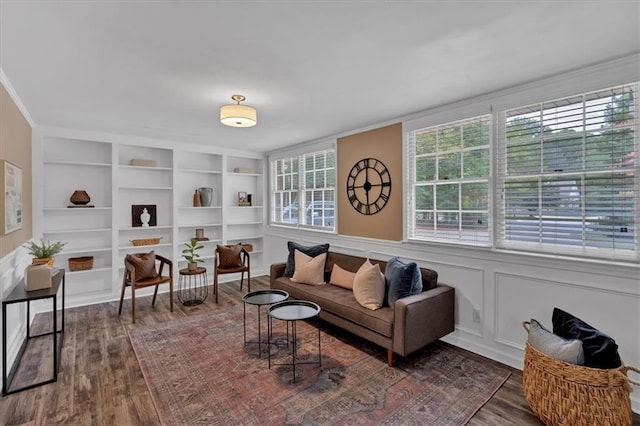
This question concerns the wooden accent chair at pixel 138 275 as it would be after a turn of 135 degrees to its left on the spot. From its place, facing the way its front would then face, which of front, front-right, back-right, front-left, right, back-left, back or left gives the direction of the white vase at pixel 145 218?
front

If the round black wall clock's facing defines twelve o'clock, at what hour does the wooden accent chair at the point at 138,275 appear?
The wooden accent chair is roughly at 1 o'clock from the round black wall clock.

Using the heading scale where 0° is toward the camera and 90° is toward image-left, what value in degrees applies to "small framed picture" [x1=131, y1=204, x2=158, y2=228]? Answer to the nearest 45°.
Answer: approximately 0°

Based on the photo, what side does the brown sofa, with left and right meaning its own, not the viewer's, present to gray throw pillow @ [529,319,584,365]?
left

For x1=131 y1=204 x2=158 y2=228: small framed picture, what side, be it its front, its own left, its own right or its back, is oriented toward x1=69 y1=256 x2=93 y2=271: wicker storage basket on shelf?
right

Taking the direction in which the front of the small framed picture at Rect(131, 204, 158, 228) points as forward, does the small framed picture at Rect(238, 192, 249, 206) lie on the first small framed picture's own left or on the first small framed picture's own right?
on the first small framed picture's own left

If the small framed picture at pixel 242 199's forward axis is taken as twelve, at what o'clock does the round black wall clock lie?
The round black wall clock is roughly at 11 o'clock from the small framed picture.

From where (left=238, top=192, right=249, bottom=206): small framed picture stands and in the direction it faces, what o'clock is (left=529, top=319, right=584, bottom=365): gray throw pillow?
The gray throw pillow is roughly at 11 o'clock from the small framed picture.
